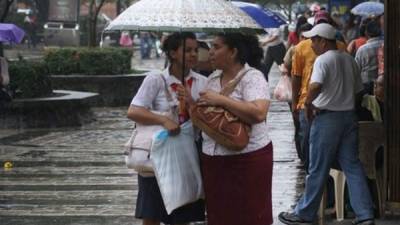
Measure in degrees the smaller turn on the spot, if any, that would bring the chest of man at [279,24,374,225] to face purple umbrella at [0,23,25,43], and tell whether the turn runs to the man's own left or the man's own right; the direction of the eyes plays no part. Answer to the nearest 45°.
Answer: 0° — they already face it

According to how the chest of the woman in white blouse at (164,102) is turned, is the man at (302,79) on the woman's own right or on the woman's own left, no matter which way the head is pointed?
on the woman's own left

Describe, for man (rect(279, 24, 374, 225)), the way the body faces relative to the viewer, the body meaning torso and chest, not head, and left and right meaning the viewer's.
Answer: facing away from the viewer and to the left of the viewer

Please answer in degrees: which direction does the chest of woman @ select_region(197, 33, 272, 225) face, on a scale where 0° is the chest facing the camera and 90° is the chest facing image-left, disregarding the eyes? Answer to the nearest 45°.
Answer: approximately 45°

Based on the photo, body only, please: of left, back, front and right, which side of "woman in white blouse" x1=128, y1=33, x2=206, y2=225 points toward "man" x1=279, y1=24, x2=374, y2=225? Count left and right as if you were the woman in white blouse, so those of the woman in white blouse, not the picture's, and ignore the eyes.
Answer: left

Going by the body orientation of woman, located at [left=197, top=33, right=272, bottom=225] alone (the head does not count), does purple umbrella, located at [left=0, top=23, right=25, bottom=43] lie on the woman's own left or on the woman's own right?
on the woman's own right

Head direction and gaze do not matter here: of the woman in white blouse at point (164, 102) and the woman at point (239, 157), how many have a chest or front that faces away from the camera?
0

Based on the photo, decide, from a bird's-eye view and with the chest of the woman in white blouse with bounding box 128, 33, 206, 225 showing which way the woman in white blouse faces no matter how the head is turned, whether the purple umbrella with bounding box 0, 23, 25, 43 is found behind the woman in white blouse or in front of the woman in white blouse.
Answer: behind

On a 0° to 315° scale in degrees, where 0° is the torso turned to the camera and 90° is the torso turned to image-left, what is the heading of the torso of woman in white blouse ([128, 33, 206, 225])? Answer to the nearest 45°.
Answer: approximately 315°

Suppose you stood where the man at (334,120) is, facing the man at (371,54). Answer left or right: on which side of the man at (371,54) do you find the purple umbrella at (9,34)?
left

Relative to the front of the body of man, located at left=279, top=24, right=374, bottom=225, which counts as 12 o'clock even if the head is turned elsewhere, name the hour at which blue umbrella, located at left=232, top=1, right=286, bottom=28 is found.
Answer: The blue umbrella is roughly at 1 o'clock from the man.

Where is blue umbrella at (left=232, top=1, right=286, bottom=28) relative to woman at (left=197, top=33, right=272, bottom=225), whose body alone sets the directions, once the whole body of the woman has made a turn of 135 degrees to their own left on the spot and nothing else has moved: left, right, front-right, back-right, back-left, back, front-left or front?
left
